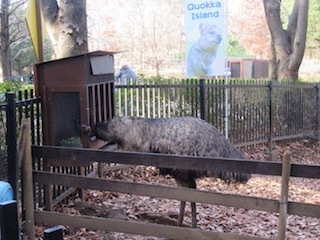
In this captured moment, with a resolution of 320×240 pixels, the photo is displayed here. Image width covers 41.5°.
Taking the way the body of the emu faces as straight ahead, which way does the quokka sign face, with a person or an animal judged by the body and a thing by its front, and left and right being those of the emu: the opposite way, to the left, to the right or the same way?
to the left

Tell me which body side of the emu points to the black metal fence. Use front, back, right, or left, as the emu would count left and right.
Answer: right

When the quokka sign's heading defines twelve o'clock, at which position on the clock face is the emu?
The emu is roughly at 12 o'clock from the quokka sign.

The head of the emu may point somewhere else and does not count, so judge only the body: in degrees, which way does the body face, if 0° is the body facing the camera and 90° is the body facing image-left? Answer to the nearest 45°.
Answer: approximately 90°

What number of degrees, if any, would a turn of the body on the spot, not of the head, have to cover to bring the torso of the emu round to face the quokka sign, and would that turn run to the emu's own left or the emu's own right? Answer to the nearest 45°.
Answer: approximately 90° to the emu's own right

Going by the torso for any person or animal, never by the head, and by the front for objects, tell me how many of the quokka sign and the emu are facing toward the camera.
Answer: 1

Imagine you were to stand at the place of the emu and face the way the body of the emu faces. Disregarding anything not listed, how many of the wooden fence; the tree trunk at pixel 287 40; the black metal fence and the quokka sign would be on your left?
1

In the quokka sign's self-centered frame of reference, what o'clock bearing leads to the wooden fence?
The wooden fence is roughly at 12 o'clock from the quokka sign.

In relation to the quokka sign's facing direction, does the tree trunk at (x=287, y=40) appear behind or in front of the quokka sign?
behind

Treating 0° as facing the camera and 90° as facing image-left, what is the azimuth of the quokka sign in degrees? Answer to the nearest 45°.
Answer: approximately 0°

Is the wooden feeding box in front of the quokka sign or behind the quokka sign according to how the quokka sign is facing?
in front

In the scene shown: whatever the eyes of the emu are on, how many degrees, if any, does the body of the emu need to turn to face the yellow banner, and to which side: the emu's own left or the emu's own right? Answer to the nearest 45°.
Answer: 0° — it already faces it
